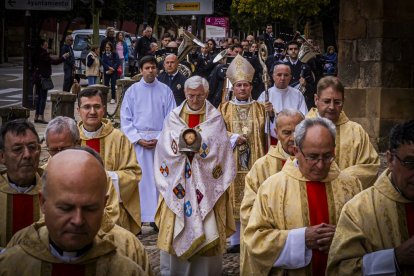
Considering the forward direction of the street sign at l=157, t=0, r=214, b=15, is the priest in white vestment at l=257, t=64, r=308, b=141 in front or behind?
in front

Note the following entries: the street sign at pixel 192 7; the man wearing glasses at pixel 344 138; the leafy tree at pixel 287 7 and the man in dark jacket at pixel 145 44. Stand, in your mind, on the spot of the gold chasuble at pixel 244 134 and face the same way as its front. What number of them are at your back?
3

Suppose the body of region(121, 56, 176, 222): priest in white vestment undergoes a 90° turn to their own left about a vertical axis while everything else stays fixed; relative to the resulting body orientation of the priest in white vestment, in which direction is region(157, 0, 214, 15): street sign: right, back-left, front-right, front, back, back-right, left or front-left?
left

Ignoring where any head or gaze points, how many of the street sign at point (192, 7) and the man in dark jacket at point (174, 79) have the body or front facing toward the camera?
2

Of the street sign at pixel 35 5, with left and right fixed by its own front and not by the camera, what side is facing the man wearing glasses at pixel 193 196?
front

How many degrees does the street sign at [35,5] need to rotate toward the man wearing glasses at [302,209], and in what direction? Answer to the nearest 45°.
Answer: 0° — it already faces them

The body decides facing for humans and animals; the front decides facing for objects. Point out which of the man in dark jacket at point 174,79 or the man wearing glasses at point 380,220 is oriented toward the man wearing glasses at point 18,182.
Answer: the man in dark jacket
